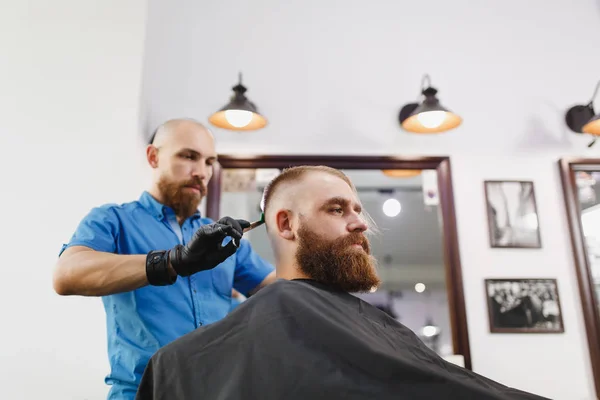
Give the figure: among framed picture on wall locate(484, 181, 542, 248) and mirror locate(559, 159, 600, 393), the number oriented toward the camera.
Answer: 2

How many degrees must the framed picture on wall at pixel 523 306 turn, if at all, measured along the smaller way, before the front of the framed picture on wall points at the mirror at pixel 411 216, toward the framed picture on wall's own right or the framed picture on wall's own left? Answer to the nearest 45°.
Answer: approximately 90° to the framed picture on wall's own right

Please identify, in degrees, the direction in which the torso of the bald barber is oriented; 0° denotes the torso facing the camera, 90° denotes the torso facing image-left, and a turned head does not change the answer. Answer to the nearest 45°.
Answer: approximately 315°

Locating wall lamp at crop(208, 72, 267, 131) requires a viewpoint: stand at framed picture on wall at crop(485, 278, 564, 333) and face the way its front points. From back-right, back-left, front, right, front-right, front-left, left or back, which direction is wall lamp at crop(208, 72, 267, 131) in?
front-right

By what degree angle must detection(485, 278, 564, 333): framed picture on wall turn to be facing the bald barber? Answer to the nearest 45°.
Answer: approximately 45° to its right

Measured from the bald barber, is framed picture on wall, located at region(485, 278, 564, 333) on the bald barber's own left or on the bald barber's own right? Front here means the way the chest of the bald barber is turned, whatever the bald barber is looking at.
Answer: on the bald barber's own left

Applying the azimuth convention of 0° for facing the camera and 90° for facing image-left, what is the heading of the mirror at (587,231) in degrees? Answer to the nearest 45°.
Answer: approximately 0°

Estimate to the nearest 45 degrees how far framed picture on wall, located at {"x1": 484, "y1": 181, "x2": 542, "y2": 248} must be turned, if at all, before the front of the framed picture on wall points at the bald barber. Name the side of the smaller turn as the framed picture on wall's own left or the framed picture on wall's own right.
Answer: approximately 45° to the framed picture on wall's own right

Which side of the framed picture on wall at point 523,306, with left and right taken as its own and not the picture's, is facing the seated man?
front

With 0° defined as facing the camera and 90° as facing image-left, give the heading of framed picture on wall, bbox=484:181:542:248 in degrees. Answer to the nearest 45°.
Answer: approximately 0°

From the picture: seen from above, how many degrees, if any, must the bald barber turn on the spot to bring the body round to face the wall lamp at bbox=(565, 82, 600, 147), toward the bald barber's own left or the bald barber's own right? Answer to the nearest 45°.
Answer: approximately 45° to the bald barber's own left

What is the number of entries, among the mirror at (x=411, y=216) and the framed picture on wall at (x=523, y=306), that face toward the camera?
2
